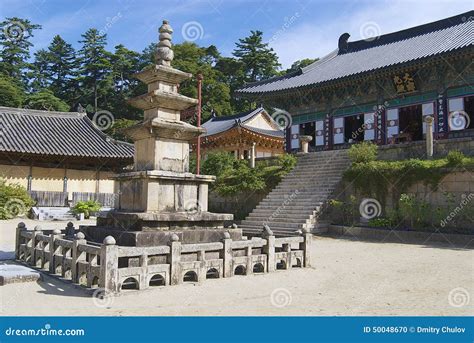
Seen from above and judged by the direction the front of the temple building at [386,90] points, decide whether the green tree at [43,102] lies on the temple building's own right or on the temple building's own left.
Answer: on the temple building's own right

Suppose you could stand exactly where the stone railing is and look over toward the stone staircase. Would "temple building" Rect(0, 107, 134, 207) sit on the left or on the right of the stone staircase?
left

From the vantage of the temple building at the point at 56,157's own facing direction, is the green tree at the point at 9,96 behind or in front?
behind

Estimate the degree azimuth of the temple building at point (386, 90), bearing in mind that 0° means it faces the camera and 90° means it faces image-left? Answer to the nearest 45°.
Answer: approximately 45°

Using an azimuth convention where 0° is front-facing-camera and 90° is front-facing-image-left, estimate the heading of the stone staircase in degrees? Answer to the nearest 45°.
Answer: approximately 45°

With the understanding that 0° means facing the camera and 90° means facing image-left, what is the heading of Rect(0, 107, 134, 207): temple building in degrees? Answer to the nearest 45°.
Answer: approximately 315°

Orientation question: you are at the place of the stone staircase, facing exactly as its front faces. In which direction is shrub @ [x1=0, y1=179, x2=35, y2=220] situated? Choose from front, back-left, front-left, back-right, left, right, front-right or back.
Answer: front-right

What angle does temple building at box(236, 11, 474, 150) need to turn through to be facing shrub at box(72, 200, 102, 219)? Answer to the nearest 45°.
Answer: approximately 45° to its right

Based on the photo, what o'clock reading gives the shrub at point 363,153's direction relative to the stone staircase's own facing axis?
The shrub is roughly at 8 o'clock from the stone staircase.

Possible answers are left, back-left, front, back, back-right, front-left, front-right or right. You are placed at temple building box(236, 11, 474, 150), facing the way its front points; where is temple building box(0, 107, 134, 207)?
front-right
